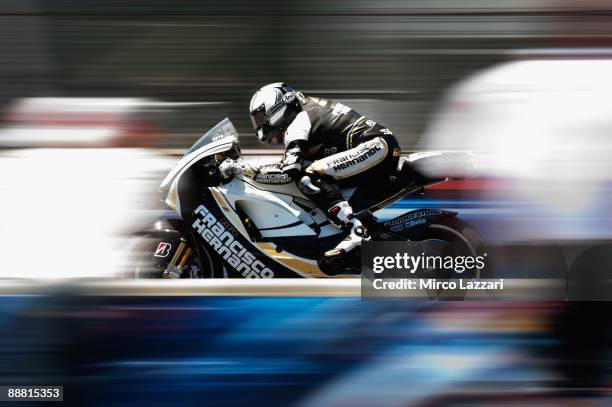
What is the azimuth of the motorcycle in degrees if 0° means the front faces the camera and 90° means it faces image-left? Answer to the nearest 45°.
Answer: approximately 90°

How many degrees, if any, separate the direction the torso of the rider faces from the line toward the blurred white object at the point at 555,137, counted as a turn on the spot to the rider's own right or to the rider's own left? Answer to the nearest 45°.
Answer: approximately 135° to the rider's own left

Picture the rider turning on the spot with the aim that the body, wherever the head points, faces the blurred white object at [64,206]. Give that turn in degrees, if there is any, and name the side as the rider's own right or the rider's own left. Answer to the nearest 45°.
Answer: approximately 45° to the rider's own left

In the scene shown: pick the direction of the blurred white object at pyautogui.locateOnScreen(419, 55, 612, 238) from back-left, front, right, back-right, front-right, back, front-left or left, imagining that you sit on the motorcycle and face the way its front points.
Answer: back-left

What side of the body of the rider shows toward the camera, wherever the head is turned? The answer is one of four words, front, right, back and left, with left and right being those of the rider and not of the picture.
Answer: left

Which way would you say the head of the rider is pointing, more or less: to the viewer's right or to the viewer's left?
to the viewer's left
